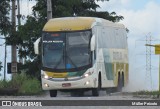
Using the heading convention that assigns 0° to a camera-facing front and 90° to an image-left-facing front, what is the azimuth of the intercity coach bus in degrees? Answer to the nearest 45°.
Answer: approximately 0°
